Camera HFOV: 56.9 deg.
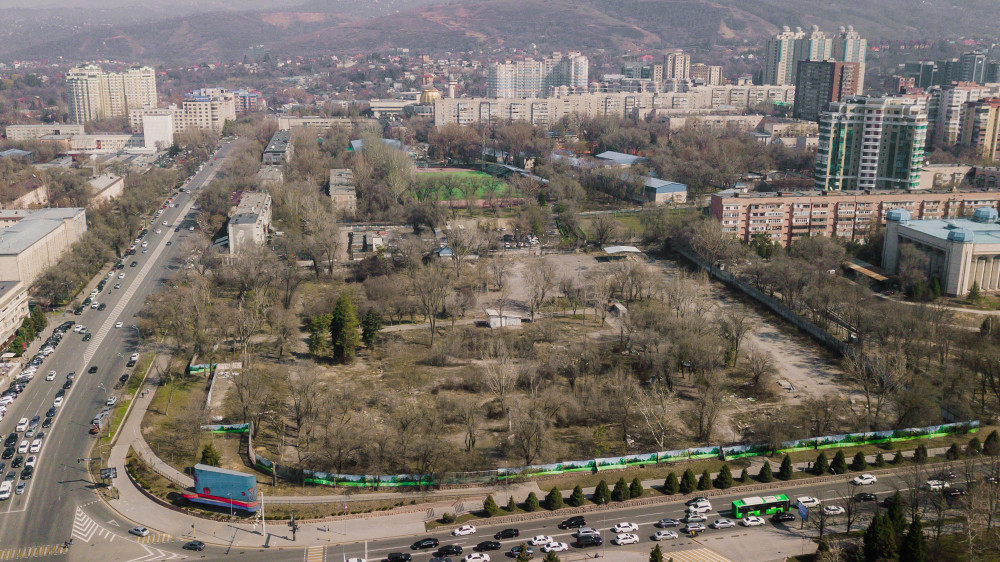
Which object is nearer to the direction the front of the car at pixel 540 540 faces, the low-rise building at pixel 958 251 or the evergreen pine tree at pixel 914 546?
the evergreen pine tree

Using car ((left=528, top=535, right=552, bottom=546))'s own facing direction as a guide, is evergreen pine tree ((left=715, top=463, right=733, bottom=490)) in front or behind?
in front

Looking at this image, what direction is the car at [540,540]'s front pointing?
to the viewer's right

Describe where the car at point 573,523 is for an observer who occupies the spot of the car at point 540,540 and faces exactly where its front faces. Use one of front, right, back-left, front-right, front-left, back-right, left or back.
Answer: front-left

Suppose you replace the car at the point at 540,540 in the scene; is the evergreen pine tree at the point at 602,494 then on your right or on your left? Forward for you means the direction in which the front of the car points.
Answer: on your left

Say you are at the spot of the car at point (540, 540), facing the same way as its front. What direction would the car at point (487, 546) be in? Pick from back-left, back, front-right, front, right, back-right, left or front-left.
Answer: back

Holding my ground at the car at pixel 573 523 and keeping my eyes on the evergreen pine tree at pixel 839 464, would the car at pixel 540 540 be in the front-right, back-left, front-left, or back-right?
back-right

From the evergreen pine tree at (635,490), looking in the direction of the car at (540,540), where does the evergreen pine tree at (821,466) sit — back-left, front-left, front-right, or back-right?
back-left

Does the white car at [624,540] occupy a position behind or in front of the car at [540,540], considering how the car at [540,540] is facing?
in front

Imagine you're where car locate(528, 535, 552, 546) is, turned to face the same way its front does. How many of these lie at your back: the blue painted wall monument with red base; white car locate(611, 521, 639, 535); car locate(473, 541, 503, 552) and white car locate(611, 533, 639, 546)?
2
